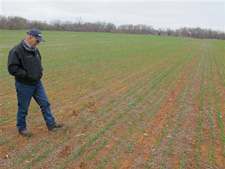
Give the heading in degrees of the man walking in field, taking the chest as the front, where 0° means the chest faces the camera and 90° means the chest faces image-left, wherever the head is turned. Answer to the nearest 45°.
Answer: approximately 315°

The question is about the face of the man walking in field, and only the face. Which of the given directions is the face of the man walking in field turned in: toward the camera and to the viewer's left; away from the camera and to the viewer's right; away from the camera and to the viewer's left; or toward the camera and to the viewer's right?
toward the camera and to the viewer's right
